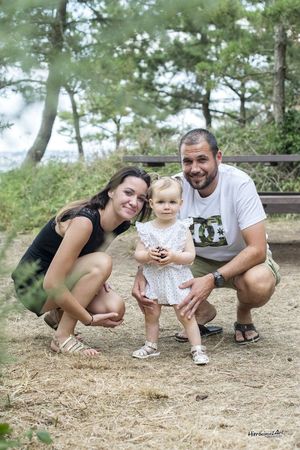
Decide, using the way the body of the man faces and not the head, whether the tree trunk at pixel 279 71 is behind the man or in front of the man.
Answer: behind

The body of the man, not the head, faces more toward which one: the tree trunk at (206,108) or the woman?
the woman

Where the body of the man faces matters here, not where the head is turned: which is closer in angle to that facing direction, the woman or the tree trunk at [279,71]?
the woman

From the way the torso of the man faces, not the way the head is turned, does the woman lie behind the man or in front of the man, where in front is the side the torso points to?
in front

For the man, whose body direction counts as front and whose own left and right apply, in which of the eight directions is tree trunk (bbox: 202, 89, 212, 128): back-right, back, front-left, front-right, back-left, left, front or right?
back-right
